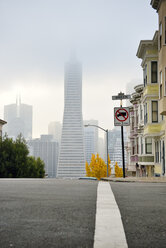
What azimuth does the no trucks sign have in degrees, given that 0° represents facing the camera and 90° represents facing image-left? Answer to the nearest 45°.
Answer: approximately 0°
